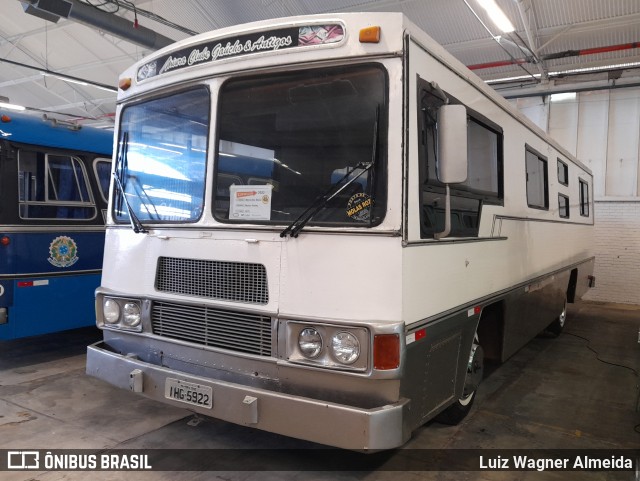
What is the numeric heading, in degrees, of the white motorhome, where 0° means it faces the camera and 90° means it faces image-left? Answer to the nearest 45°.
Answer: approximately 45°

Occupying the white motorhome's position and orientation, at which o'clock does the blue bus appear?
The blue bus is roughly at 3 o'clock from the white motorhome.

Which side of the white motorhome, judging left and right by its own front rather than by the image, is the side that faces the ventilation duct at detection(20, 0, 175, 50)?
right

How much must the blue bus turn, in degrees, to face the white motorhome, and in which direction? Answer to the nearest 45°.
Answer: approximately 45° to its left

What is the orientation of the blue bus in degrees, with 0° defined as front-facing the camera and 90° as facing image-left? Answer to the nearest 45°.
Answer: approximately 45°
